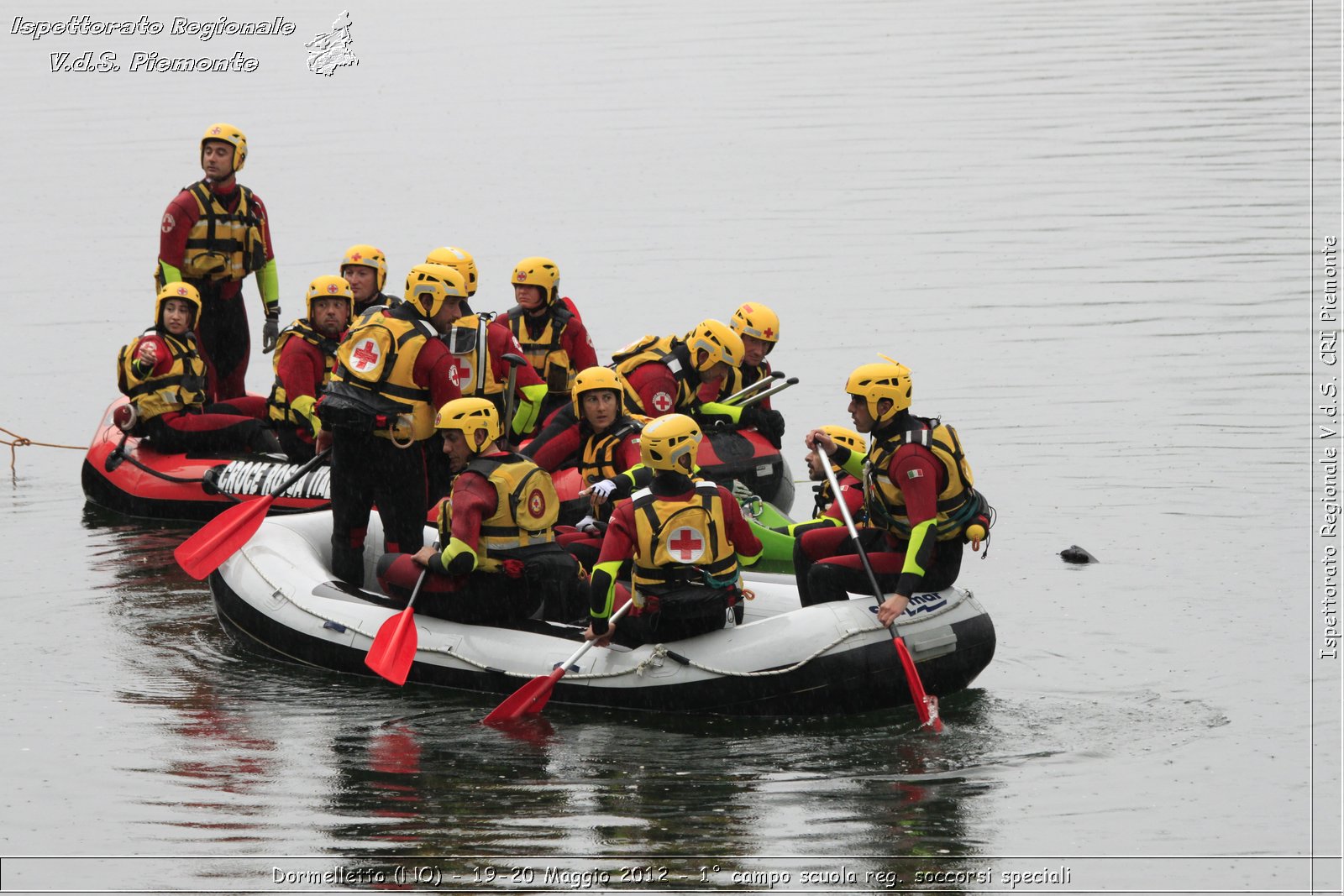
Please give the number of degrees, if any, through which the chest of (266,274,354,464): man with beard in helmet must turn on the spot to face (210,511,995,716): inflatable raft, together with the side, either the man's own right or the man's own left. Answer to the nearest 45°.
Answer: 0° — they already face it

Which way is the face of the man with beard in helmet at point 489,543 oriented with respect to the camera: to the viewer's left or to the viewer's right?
to the viewer's left

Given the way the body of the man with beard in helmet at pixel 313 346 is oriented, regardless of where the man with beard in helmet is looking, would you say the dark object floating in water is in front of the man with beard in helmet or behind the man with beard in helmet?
in front

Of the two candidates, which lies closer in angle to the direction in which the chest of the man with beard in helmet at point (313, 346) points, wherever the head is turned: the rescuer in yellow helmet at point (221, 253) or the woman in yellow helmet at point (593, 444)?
the woman in yellow helmet

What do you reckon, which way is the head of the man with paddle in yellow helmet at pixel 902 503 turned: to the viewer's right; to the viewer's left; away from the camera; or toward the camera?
to the viewer's left

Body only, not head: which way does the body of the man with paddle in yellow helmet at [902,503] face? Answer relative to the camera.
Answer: to the viewer's left

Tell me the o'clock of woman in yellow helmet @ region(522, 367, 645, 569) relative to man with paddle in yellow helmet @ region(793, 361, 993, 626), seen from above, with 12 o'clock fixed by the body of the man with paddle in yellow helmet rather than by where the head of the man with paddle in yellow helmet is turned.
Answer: The woman in yellow helmet is roughly at 1 o'clock from the man with paddle in yellow helmet.

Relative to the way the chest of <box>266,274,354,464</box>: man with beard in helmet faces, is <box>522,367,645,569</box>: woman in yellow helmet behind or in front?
in front

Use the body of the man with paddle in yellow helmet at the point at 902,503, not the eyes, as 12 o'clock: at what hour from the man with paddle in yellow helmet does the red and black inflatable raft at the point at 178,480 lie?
The red and black inflatable raft is roughly at 1 o'clock from the man with paddle in yellow helmet.

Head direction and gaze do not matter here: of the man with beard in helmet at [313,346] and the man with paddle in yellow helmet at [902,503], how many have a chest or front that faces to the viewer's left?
1
